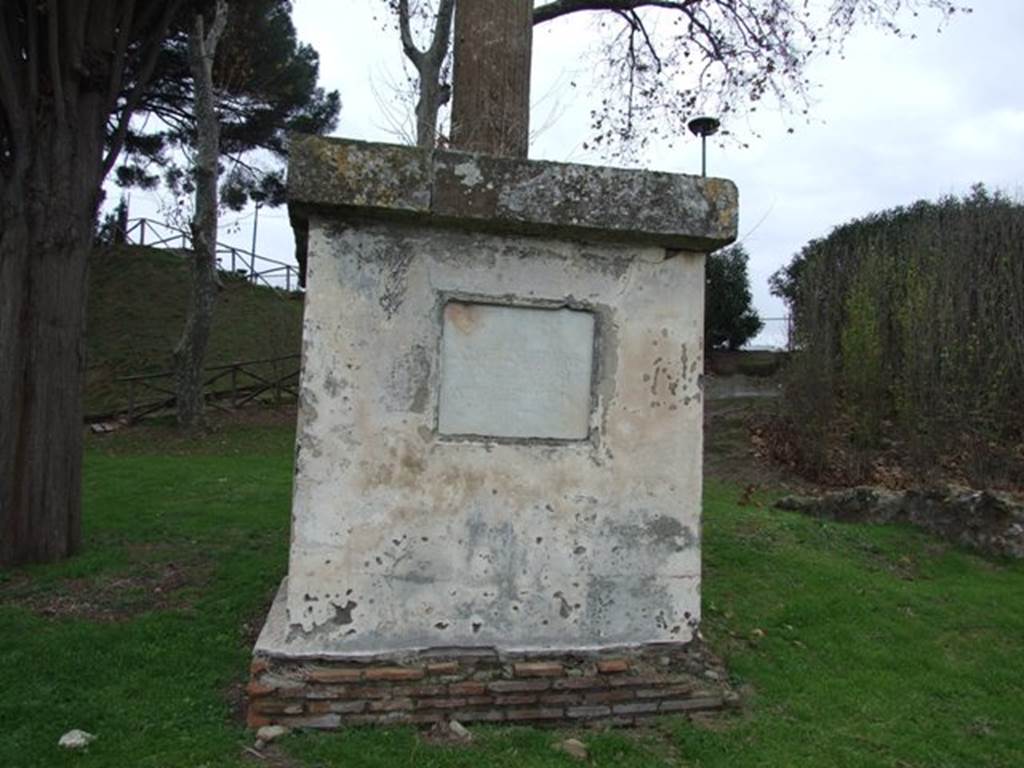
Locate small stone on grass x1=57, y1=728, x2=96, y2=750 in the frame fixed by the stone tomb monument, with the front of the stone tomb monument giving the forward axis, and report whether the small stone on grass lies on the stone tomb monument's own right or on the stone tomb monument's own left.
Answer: on the stone tomb monument's own right

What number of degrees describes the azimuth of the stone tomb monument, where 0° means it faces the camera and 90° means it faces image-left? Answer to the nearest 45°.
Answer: approximately 0°

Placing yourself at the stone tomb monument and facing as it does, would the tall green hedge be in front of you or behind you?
behind

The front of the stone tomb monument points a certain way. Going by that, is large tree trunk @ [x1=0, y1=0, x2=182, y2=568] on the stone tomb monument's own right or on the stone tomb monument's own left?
on the stone tomb monument's own right

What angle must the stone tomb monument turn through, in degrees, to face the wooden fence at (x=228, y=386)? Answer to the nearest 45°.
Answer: approximately 180°

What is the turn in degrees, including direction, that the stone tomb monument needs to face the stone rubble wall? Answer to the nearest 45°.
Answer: approximately 135° to its left

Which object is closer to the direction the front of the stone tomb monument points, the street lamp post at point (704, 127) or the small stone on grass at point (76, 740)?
the small stone on grass
